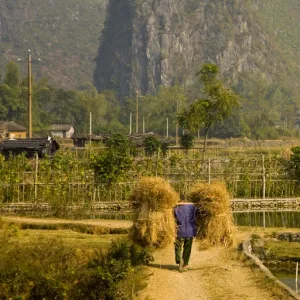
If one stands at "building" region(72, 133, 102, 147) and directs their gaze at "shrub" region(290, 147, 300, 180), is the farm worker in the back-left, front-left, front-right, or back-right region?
front-right

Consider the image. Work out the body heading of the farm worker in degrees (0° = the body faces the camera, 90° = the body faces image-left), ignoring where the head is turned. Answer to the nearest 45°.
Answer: approximately 180°

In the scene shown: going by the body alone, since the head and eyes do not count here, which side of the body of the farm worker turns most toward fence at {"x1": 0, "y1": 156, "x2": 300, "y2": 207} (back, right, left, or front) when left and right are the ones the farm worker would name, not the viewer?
front

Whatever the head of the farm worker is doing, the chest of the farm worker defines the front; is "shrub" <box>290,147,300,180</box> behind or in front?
in front

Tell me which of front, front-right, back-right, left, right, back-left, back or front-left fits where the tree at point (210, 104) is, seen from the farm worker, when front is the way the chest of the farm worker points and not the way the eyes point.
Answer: front

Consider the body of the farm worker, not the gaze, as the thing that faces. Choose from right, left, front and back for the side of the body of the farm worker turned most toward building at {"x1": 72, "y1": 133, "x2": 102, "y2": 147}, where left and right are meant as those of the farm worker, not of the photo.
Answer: front
